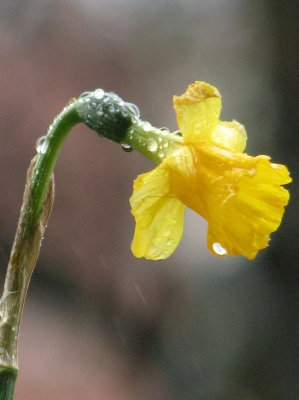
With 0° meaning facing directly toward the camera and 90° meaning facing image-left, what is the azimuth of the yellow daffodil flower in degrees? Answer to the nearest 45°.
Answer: approximately 270°
